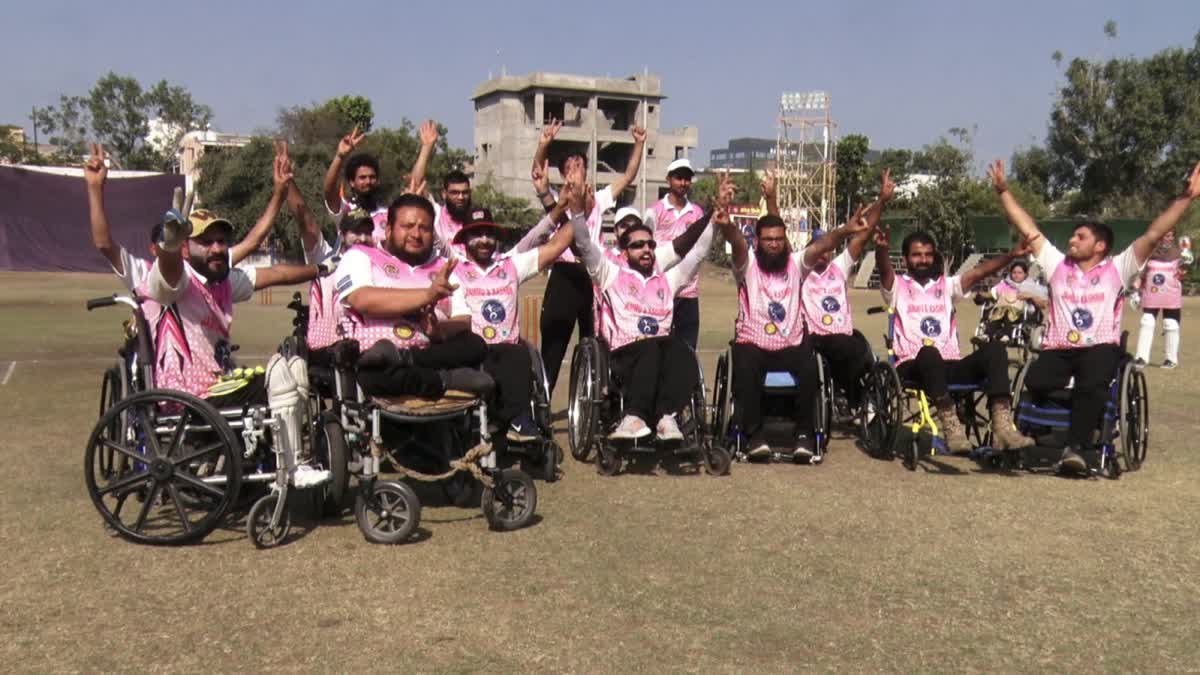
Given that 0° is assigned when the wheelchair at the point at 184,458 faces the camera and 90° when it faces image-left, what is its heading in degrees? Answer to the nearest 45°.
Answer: approximately 270°

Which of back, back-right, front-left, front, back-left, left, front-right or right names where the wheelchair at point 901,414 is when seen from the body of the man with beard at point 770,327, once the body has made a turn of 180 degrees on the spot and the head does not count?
right

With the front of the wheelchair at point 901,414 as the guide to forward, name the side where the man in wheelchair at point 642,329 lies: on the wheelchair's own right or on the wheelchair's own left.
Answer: on the wheelchair's own right

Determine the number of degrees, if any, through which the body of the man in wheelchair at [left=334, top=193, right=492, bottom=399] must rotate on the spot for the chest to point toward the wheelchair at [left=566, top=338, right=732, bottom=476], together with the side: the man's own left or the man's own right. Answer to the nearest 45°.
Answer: approximately 90° to the man's own left

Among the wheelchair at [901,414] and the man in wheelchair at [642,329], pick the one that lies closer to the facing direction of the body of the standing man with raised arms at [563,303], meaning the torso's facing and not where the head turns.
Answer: the man in wheelchair

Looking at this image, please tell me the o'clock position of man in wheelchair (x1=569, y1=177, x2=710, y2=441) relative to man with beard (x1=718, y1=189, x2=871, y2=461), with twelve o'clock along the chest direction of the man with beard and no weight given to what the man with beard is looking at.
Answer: The man in wheelchair is roughly at 2 o'clock from the man with beard.

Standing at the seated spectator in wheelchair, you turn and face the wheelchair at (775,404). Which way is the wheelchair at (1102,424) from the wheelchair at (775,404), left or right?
left

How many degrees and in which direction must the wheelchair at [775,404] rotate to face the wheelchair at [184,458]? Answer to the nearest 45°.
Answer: approximately 45° to its right
